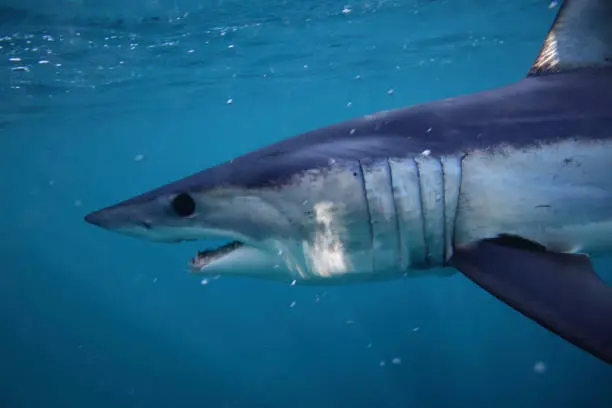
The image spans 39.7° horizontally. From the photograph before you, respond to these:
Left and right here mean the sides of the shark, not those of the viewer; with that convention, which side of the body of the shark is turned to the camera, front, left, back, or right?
left

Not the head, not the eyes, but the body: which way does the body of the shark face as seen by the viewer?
to the viewer's left
